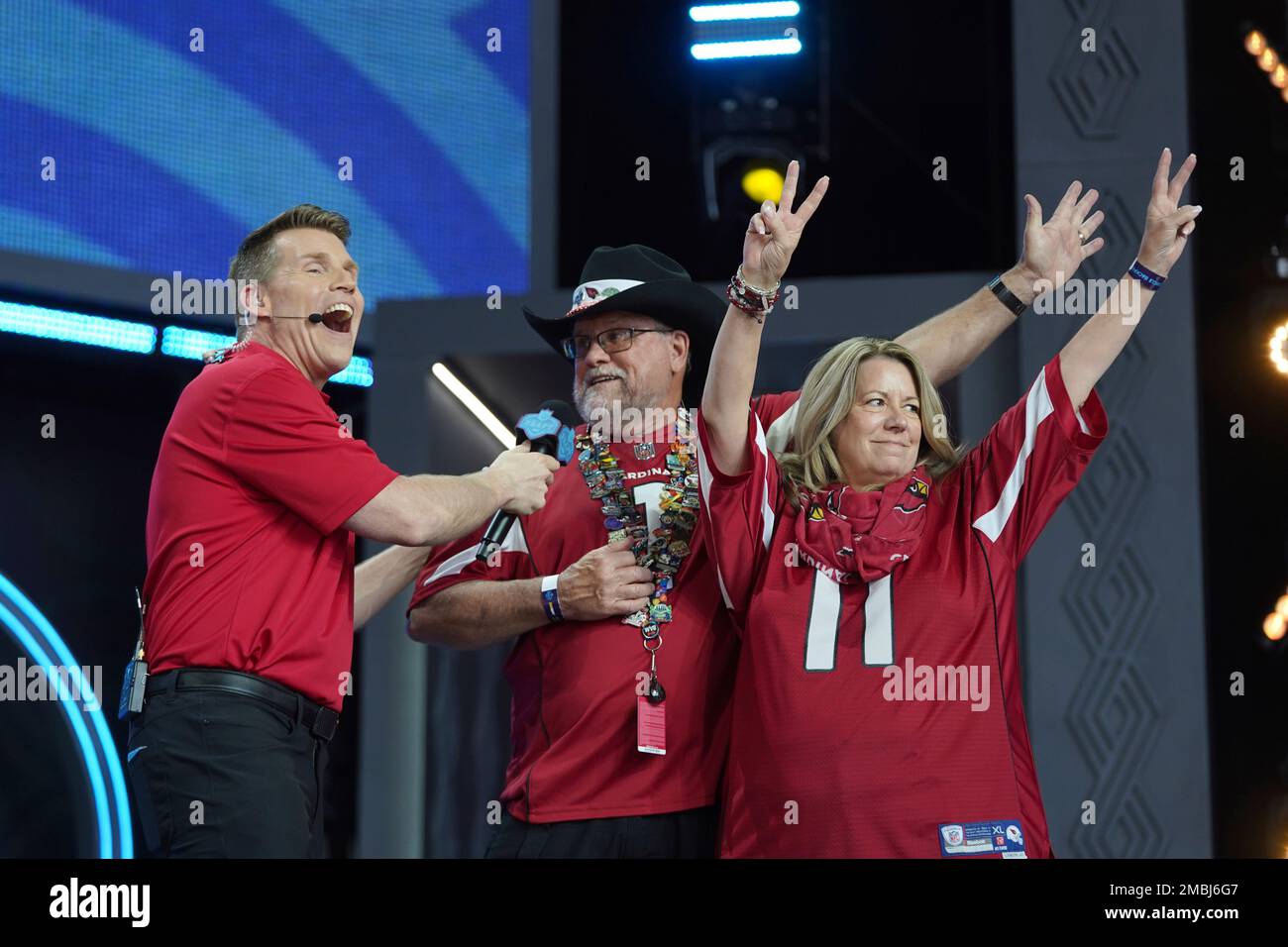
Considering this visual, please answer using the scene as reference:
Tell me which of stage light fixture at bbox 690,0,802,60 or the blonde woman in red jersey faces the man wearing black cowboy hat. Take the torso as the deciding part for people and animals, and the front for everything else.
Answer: the stage light fixture

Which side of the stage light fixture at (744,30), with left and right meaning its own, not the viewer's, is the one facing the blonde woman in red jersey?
front

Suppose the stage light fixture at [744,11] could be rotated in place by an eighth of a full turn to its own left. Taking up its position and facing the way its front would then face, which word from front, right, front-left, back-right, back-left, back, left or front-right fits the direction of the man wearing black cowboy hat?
front-right

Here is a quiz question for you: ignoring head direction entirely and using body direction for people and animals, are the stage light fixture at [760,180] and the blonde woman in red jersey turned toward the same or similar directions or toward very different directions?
same or similar directions

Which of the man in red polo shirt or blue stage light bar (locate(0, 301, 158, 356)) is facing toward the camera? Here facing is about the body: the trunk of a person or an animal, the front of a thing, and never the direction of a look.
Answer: the blue stage light bar

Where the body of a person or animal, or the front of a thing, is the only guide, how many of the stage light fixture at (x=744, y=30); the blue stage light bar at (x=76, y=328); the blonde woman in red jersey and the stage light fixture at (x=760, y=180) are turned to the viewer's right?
0

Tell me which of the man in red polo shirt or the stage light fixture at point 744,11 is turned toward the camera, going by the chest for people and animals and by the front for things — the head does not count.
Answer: the stage light fixture

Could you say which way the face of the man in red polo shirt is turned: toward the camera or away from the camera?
toward the camera

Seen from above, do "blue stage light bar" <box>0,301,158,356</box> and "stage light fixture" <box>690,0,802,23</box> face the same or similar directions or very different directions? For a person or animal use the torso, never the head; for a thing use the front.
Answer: same or similar directions

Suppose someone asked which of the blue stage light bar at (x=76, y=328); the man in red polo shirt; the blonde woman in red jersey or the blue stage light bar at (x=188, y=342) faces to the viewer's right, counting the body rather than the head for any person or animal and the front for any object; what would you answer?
the man in red polo shirt

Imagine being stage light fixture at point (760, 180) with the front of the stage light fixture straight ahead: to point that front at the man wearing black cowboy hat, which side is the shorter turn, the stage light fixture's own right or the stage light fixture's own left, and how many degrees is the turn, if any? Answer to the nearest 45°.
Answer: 0° — it already faces them

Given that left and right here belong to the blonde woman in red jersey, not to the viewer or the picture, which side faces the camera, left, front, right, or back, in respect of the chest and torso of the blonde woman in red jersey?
front

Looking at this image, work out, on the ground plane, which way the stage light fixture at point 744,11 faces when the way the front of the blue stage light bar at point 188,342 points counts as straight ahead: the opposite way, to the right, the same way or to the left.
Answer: the same way

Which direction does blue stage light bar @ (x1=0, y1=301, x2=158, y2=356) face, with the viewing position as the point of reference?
facing the viewer

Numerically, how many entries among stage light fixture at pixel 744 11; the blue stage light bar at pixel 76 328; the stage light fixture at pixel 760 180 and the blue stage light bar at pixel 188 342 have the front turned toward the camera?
4

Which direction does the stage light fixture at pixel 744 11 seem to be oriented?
toward the camera

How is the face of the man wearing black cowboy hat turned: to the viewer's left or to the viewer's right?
to the viewer's left
